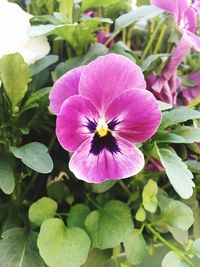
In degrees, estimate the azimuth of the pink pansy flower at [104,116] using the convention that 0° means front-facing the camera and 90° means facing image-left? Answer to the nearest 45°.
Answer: approximately 0°
